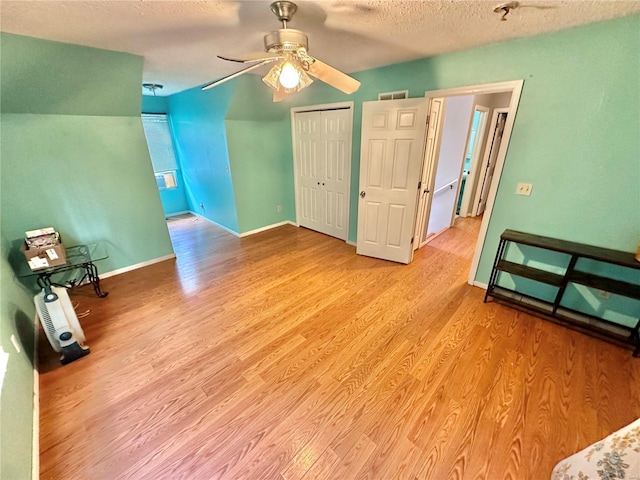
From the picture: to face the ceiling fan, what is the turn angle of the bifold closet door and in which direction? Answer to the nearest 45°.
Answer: approximately 45° to its left

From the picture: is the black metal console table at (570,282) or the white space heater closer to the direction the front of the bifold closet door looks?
the white space heater

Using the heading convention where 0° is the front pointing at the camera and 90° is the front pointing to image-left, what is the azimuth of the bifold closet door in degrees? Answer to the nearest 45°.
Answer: approximately 45°

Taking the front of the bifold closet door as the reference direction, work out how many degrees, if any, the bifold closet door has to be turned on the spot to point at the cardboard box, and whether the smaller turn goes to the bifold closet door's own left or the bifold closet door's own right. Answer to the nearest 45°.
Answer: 0° — it already faces it

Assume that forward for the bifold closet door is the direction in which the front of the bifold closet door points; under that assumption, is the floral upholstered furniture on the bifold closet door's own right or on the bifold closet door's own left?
on the bifold closet door's own left

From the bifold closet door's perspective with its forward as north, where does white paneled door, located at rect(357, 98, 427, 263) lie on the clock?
The white paneled door is roughly at 9 o'clock from the bifold closet door.

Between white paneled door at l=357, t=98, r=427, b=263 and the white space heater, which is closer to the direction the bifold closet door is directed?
the white space heater
